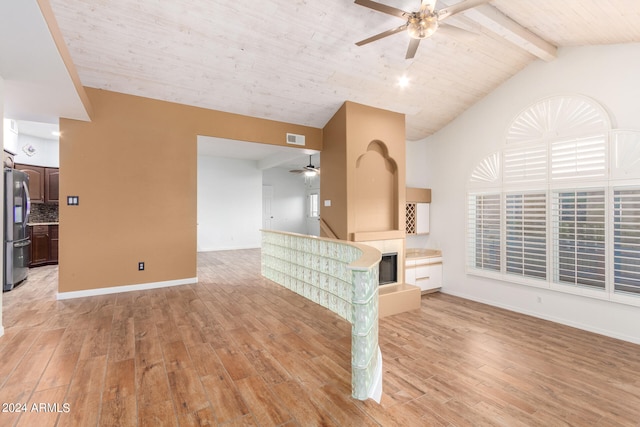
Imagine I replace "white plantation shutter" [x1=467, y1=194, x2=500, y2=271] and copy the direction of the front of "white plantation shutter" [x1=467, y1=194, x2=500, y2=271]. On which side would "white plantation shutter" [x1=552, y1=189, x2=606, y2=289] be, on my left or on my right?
on my left

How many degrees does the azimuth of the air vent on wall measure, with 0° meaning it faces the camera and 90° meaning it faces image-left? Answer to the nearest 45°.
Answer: approximately 0°

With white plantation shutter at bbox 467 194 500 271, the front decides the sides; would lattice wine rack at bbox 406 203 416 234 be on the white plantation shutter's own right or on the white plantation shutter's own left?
on the white plantation shutter's own right

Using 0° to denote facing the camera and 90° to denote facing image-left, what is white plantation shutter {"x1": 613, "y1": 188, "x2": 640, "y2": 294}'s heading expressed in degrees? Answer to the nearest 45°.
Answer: approximately 45°

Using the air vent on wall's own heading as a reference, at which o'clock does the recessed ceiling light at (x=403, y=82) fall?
The recessed ceiling light is roughly at 10 o'clock from the air vent on wall.

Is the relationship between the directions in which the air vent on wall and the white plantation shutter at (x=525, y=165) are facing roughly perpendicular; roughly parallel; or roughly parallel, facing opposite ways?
roughly perpendicular
